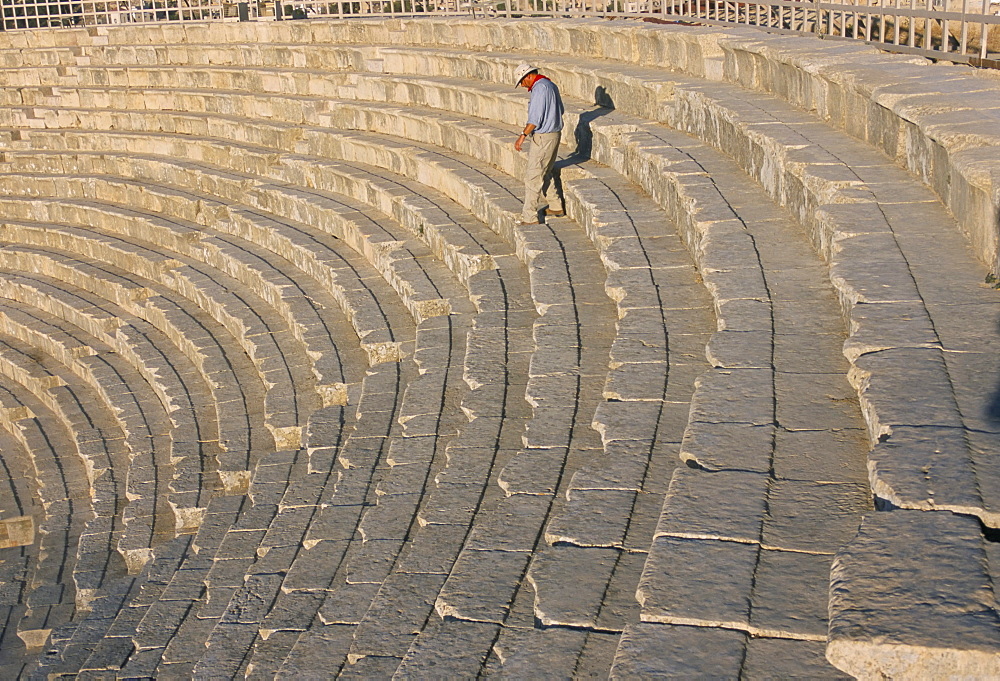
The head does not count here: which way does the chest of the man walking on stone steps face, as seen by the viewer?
to the viewer's left
